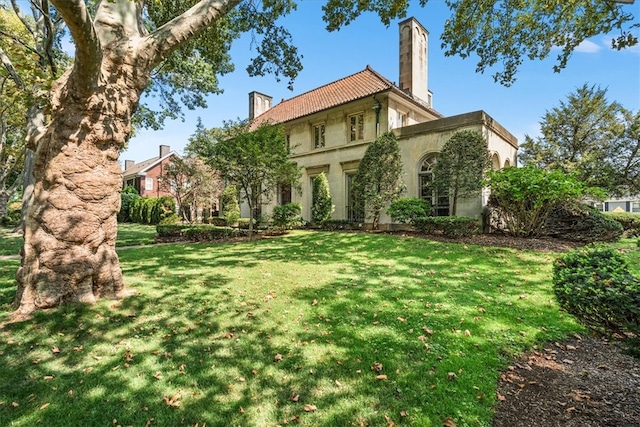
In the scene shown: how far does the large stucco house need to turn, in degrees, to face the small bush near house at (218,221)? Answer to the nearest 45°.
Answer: approximately 45° to its right

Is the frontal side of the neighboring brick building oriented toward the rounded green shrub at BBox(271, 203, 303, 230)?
no

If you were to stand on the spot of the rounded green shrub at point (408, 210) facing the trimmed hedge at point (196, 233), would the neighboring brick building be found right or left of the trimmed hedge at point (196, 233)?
right

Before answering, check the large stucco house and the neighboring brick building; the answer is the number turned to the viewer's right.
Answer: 0

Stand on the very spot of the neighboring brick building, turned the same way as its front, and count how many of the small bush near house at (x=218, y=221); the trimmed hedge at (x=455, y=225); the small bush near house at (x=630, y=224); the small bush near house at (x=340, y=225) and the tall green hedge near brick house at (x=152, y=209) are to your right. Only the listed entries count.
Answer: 0

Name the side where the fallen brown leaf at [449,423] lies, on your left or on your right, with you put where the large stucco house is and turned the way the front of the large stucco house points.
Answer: on your left

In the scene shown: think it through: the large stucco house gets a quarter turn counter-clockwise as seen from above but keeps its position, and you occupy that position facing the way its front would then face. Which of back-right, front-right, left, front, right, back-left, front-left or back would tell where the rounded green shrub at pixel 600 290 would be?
front-right

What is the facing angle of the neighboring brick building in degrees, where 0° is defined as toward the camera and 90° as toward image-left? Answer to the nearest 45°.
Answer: approximately 45°

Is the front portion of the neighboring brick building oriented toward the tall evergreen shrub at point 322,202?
no

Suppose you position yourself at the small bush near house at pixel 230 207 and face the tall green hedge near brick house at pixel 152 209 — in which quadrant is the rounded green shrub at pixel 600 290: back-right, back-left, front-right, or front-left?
back-left

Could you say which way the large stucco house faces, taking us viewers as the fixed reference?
facing the viewer and to the left of the viewer

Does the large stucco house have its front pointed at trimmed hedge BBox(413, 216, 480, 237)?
no

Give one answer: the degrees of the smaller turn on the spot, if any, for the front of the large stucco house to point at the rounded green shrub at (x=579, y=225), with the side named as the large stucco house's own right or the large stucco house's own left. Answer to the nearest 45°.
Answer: approximately 90° to the large stucco house's own left

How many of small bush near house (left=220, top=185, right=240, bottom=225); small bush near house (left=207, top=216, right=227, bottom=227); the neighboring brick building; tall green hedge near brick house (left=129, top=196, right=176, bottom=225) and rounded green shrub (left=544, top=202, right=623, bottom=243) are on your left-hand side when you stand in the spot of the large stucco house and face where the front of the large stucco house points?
1
